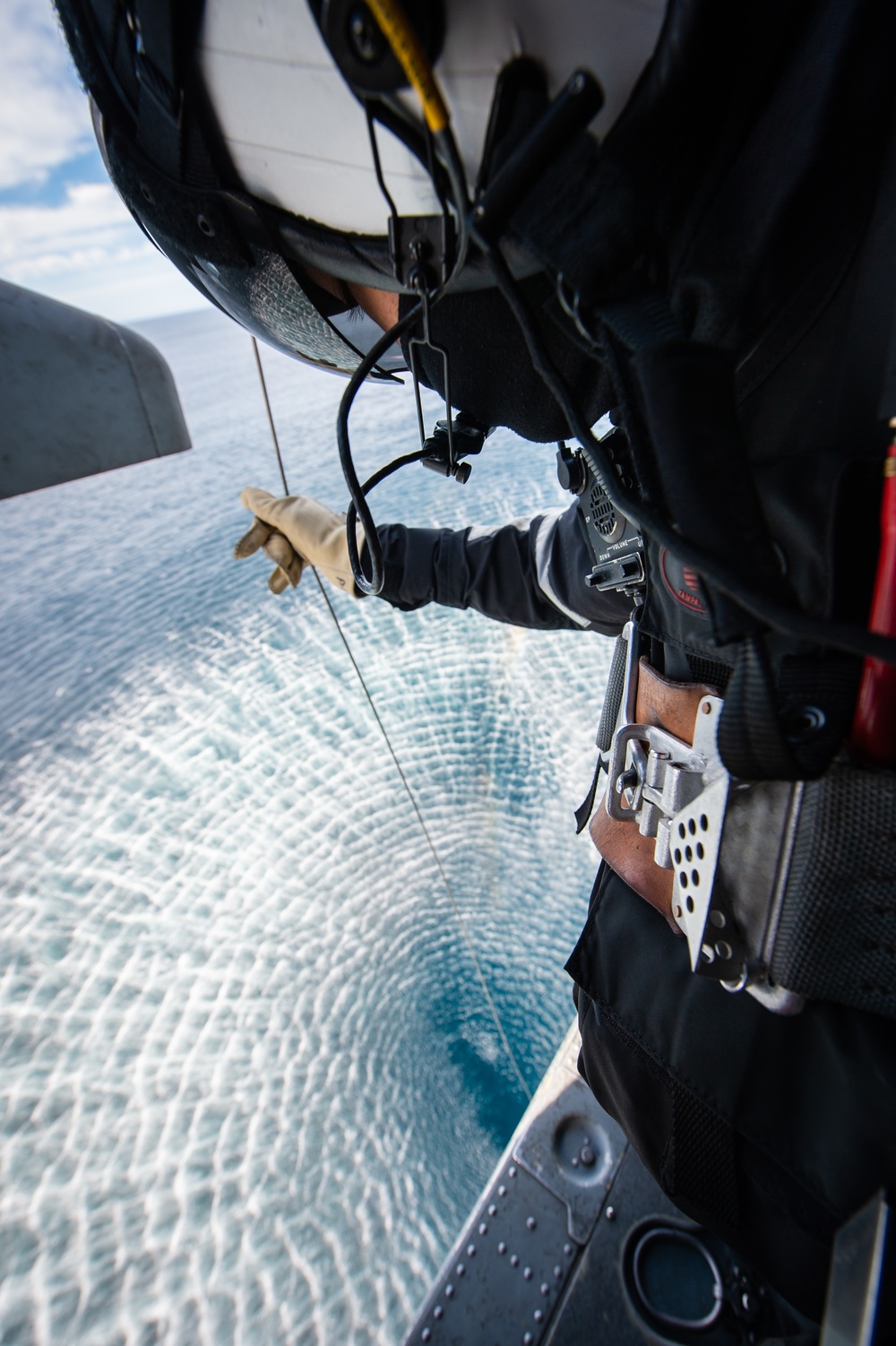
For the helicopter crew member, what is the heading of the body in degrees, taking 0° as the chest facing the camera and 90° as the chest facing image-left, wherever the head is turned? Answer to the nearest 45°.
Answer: approximately 90°
